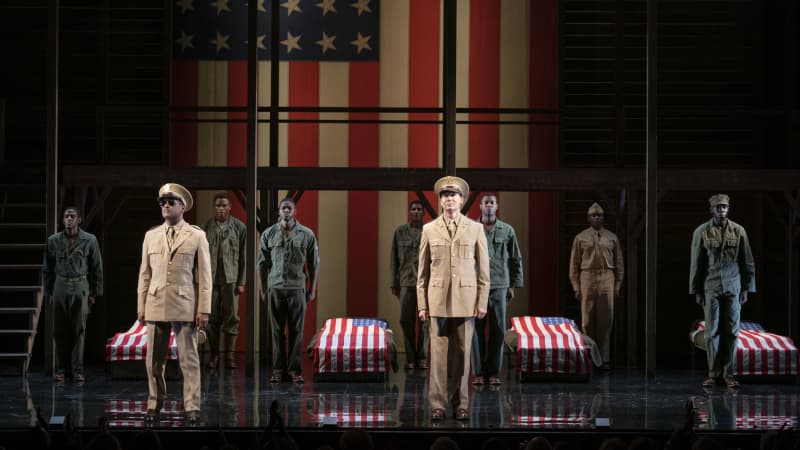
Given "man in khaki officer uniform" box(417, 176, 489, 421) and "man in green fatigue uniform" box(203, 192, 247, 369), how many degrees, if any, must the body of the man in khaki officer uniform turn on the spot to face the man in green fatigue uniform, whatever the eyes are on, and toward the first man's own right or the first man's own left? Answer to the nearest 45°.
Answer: approximately 135° to the first man's own right

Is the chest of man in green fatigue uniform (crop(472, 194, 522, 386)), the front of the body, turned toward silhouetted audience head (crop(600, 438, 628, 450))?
yes

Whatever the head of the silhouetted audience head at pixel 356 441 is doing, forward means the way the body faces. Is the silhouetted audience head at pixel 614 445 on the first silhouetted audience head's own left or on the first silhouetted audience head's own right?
on the first silhouetted audience head's own right

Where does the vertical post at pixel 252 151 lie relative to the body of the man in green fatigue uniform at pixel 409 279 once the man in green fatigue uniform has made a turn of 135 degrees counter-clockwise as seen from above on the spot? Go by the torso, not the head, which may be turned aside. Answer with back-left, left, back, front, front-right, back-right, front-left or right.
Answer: back

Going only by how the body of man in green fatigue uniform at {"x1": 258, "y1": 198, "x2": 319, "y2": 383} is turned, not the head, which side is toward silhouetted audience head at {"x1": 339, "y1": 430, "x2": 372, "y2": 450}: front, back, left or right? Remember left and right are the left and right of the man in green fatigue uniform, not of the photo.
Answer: front

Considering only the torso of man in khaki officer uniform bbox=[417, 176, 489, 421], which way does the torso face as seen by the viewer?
toward the camera

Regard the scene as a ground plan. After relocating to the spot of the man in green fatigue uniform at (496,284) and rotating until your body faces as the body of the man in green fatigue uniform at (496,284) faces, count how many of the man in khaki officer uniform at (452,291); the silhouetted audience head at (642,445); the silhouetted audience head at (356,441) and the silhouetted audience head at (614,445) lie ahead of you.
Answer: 4

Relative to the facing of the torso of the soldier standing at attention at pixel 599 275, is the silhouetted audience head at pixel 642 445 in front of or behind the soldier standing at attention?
in front

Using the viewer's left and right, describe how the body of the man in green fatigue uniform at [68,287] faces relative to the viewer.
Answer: facing the viewer

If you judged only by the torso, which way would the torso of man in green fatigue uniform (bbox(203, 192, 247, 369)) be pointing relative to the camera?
toward the camera

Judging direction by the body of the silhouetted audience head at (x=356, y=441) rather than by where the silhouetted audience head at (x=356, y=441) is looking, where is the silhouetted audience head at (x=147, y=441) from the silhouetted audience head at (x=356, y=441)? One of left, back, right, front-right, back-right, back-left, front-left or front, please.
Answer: left

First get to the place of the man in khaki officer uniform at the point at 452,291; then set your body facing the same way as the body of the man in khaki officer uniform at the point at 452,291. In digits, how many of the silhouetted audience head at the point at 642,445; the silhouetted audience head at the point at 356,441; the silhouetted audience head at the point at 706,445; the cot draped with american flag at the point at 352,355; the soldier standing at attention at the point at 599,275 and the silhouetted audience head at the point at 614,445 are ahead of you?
4

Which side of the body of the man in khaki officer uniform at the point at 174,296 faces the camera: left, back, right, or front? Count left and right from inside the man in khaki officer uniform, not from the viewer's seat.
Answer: front

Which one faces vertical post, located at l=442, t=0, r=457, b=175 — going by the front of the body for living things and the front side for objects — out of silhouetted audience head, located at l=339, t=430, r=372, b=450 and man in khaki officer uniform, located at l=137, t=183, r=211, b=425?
the silhouetted audience head
